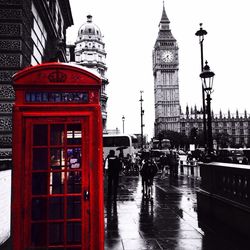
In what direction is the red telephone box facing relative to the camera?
toward the camera

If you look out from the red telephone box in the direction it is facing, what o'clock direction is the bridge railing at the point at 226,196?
The bridge railing is roughly at 8 o'clock from the red telephone box.
